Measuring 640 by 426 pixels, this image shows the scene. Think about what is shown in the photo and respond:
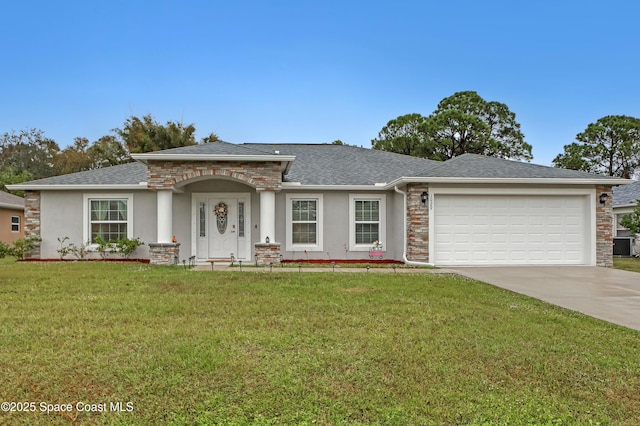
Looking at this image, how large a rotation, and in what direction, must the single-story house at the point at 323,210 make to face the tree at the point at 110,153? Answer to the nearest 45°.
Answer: approximately 135° to its right

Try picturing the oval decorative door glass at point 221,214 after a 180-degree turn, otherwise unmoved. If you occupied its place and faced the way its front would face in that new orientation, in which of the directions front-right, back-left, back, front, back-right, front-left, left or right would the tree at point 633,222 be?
right

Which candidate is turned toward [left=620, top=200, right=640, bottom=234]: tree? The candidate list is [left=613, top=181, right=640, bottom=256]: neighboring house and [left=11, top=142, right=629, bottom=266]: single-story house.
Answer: the neighboring house

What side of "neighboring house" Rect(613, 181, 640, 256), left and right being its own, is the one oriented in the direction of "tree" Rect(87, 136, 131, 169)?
right

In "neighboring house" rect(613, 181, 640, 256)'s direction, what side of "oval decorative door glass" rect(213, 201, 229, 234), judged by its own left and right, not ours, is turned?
left

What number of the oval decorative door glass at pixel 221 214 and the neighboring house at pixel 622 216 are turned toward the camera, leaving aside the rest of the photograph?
2

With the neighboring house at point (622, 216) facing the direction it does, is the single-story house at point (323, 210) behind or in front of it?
in front

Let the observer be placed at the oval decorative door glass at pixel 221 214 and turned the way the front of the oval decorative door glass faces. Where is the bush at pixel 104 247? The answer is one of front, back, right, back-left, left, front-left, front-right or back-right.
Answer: right

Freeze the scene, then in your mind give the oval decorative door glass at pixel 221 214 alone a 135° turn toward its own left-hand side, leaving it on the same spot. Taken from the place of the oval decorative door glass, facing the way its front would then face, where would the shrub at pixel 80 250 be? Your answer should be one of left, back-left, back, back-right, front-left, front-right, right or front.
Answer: back-left

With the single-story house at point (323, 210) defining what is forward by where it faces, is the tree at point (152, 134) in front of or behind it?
behind

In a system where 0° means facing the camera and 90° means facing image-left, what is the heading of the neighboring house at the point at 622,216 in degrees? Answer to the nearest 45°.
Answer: approximately 0°

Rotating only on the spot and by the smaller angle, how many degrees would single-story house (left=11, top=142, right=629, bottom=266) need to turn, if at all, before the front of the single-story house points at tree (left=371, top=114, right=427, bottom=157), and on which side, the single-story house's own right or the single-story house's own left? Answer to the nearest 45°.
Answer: approximately 180°

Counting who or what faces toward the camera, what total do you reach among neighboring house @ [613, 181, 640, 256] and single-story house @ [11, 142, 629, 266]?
2
